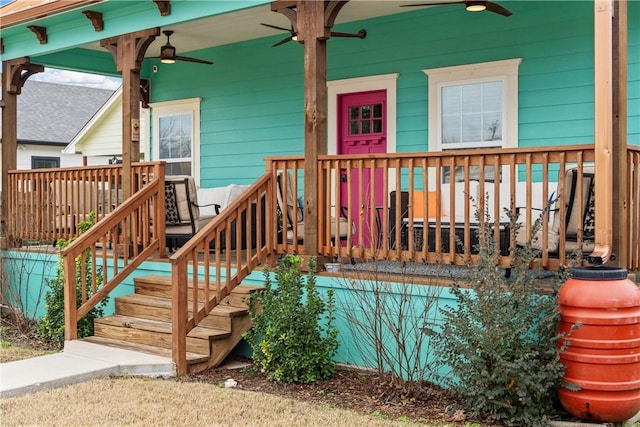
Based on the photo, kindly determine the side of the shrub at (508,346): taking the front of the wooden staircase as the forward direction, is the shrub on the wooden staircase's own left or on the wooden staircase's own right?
on the wooden staircase's own left

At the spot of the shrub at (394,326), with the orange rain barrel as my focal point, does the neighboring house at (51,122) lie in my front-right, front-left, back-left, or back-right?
back-left

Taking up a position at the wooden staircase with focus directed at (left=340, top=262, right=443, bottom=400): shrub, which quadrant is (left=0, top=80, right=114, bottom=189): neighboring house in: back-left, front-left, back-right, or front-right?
back-left

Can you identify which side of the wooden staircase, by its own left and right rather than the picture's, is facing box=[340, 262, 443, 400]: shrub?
left

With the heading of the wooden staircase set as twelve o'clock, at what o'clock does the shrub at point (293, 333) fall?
The shrub is roughly at 9 o'clock from the wooden staircase.

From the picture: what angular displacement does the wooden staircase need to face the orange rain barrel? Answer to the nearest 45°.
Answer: approximately 90° to its left

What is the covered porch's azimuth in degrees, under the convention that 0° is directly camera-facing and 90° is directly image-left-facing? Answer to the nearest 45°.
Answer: approximately 45°

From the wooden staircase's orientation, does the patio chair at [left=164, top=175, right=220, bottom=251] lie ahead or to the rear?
to the rear

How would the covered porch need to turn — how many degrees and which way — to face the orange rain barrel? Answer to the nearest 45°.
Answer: approximately 90° to its left

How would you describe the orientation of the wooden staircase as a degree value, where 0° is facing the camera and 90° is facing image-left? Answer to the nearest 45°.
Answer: approximately 45°

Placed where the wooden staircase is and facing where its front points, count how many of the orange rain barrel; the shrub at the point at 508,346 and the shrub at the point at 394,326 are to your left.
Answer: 3
